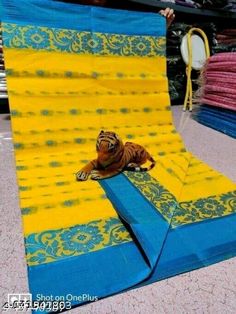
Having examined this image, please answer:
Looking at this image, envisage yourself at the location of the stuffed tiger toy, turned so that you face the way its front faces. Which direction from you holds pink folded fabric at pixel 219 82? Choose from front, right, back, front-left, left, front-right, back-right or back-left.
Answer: back

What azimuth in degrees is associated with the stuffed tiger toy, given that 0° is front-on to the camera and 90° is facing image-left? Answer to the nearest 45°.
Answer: approximately 45°
